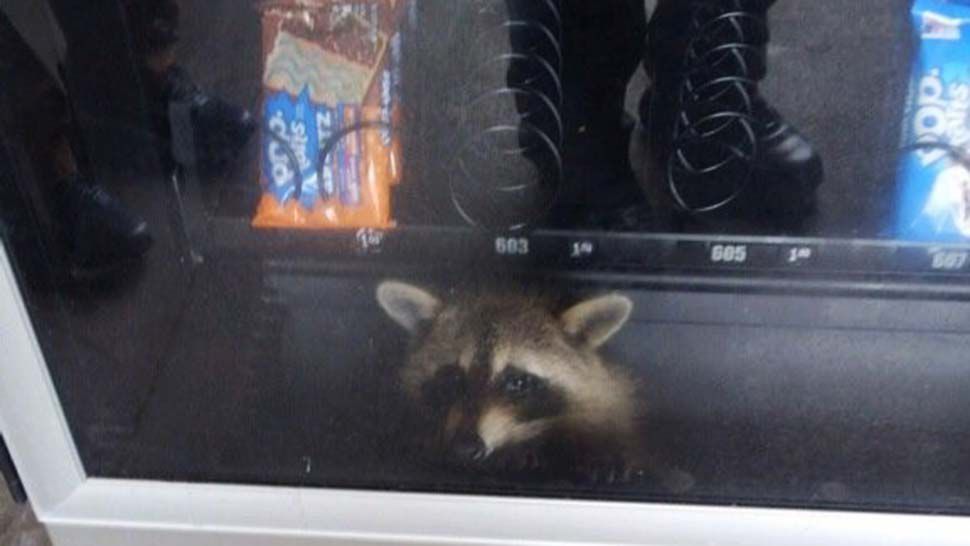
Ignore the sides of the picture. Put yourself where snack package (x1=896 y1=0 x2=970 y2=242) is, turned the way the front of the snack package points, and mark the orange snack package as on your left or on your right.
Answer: on your right

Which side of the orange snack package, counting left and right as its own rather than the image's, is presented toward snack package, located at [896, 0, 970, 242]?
left

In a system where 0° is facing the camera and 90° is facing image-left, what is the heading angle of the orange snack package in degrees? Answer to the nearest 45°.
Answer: approximately 0°

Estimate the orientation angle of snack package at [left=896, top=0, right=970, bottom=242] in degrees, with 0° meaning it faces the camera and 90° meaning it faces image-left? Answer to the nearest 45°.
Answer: approximately 0°

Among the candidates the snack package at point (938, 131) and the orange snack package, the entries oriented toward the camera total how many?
2
